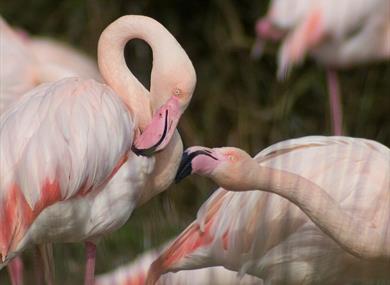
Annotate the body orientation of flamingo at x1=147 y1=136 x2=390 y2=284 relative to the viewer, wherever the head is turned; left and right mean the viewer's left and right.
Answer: facing to the right of the viewer

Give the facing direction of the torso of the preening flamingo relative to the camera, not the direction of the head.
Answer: to the viewer's right

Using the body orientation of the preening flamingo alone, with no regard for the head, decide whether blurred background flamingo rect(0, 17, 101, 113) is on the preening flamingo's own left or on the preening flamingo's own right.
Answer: on the preening flamingo's own left

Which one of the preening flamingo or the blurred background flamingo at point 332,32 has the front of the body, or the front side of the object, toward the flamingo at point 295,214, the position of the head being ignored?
the preening flamingo
